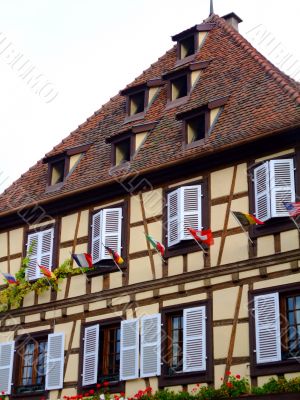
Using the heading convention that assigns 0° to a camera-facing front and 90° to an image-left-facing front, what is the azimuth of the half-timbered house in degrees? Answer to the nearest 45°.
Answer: approximately 45°
